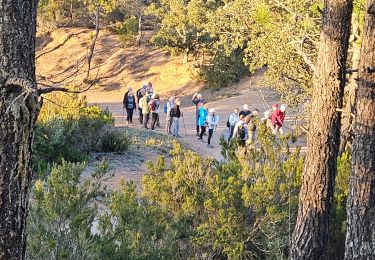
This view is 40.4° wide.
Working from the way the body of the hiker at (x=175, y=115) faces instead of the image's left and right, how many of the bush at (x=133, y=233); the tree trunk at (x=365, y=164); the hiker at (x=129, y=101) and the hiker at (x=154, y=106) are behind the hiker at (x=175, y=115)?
2

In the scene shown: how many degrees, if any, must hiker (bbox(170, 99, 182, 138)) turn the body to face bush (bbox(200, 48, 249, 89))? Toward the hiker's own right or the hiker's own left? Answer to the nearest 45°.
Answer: approximately 135° to the hiker's own left

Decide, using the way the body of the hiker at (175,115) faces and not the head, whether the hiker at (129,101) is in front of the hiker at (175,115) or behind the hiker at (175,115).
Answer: behind

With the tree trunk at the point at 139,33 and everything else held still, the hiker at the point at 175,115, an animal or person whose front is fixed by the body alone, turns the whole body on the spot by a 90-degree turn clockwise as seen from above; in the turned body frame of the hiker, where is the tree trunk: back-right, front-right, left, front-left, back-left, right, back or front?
back-right

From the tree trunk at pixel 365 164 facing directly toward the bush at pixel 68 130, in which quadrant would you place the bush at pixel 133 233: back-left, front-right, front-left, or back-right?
front-left

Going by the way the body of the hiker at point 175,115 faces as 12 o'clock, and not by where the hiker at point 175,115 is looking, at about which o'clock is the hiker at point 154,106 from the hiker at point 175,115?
the hiker at point 154,106 is roughly at 6 o'clock from the hiker at point 175,115.

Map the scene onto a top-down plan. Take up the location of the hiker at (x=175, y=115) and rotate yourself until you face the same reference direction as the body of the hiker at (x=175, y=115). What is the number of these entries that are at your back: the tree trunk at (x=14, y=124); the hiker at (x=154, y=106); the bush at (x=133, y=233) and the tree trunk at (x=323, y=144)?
1

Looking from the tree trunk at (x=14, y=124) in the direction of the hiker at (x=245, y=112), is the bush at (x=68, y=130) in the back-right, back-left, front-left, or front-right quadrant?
front-left

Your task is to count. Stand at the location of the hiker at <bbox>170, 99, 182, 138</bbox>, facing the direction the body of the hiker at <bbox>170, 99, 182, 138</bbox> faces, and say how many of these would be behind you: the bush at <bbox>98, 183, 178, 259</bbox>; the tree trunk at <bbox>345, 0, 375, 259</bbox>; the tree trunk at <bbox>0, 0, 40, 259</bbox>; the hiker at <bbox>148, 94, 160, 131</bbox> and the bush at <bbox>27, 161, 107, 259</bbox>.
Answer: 1

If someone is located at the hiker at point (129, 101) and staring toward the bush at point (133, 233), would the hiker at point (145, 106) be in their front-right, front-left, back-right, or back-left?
front-left

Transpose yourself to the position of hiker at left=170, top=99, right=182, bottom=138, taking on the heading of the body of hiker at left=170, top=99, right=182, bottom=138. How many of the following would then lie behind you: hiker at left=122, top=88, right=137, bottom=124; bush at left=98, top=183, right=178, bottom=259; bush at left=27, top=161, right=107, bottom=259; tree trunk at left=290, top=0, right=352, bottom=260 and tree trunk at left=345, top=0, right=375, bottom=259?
1

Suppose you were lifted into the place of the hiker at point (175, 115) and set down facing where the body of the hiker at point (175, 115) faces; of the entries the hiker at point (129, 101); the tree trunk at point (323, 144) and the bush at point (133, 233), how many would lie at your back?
1

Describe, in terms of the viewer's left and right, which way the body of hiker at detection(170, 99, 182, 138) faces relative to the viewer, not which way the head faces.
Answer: facing the viewer and to the right of the viewer
